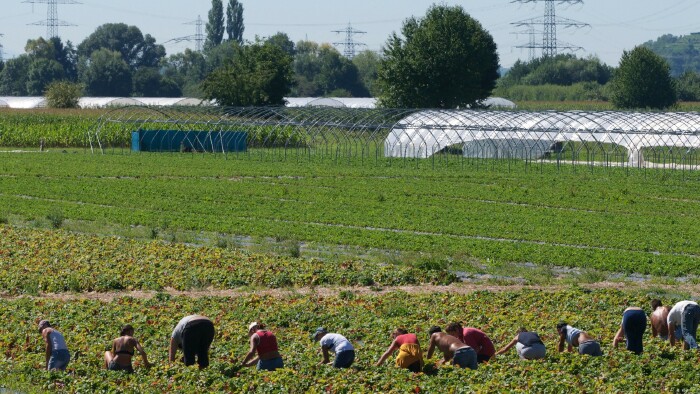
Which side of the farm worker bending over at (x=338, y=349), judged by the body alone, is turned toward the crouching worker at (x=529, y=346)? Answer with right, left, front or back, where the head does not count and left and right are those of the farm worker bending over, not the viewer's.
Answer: back

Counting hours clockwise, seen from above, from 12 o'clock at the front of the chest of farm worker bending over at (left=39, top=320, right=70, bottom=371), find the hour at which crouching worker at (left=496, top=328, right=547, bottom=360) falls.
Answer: The crouching worker is roughly at 5 o'clock from the farm worker bending over.

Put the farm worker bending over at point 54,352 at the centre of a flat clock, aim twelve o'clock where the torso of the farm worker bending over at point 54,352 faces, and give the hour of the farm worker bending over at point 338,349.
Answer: the farm worker bending over at point 338,349 is roughly at 5 o'clock from the farm worker bending over at point 54,352.

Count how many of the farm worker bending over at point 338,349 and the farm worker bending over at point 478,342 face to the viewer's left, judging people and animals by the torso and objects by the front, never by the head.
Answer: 2

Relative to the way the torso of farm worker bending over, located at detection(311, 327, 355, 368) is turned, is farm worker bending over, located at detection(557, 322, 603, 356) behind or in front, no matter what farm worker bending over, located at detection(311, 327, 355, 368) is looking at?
behind

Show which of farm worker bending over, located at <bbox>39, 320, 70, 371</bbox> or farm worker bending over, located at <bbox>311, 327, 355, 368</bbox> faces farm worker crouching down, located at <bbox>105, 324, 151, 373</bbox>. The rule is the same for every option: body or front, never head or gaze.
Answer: farm worker bending over, located at <bbox>311, 327, 355, 368</bbox>

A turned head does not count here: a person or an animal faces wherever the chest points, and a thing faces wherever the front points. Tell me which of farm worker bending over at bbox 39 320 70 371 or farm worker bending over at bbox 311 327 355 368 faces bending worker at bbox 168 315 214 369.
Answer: farm worker bending over at bbox 311 327 355 368

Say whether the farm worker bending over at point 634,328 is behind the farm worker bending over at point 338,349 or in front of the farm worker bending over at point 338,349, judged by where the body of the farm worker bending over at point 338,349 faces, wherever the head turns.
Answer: behind

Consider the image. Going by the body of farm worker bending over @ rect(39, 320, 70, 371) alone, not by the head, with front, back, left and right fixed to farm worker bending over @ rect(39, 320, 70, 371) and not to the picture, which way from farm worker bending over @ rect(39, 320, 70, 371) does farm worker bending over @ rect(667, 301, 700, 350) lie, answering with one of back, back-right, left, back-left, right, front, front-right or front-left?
back-right

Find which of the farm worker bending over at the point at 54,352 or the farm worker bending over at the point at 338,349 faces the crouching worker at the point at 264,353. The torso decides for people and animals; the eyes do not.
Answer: the farm worker bending over at the point at 338,349

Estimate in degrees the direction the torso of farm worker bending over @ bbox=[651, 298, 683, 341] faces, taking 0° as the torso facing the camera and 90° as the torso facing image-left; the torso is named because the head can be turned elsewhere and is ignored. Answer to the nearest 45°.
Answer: approximately 90°

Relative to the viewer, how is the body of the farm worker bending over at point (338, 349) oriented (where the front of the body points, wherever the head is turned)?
to the viewer's left

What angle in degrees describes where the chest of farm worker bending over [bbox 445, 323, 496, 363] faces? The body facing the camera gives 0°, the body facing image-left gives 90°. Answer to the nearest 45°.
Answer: approximately 90°

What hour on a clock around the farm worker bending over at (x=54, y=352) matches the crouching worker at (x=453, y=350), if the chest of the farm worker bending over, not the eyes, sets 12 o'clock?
The crouching worker is roughly at 5 o'clock from the farm worker bending over.

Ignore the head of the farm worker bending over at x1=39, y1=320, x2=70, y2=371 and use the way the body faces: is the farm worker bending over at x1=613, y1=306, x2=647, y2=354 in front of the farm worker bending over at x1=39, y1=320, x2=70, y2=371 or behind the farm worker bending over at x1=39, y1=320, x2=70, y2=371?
behind

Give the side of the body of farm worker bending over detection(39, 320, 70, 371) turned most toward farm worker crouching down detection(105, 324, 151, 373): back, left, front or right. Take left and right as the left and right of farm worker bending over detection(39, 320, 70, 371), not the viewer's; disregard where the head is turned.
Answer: back

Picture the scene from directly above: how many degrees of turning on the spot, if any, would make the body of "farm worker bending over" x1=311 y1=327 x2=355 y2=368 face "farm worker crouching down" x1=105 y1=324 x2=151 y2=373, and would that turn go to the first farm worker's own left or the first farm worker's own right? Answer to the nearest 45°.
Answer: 0° — they already face them
